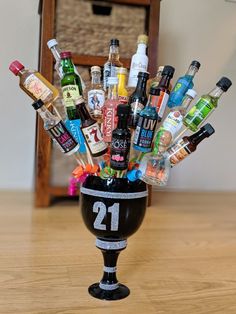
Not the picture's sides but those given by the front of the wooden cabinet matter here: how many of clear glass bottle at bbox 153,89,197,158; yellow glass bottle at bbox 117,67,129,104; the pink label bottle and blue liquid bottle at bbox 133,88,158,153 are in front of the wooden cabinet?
4

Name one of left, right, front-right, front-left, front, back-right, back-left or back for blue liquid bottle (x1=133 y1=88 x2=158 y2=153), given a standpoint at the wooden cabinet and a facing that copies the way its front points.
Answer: front

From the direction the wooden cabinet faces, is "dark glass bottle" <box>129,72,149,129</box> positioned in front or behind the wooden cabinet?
in front

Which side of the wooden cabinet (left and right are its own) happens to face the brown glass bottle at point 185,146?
front

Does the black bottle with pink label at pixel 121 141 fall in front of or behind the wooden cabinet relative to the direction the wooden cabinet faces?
in front

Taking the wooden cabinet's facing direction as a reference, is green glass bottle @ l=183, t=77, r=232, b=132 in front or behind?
in front

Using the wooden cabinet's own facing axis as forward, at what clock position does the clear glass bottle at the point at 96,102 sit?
The clear glass bottle is roughly at 12 o'clock from the wooden cabinet.

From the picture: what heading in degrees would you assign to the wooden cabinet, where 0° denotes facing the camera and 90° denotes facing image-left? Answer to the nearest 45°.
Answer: approximately 0°

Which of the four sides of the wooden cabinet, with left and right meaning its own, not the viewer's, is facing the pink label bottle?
front
